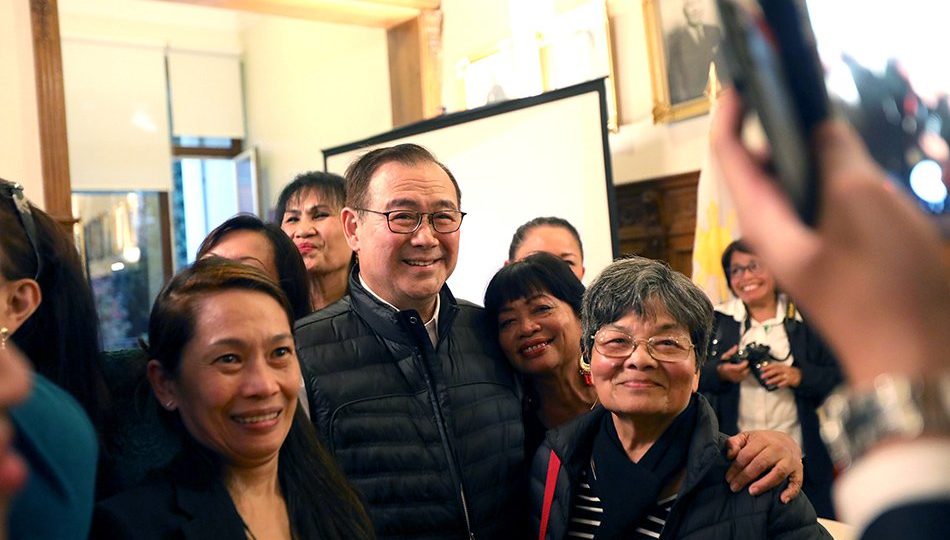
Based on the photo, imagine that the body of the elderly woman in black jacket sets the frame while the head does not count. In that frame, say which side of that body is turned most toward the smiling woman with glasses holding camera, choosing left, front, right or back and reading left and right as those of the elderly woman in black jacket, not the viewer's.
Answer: back

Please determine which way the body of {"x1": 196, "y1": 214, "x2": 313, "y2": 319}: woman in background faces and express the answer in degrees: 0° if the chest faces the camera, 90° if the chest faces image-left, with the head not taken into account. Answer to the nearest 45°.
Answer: approximately 45°

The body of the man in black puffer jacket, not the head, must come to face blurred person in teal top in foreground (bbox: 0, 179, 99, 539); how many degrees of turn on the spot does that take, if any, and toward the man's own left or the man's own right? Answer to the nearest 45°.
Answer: approximately 90° to the man's own right

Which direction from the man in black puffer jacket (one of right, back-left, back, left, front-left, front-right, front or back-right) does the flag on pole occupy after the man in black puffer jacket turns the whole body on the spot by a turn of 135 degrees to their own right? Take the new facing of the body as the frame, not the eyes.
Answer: back-right

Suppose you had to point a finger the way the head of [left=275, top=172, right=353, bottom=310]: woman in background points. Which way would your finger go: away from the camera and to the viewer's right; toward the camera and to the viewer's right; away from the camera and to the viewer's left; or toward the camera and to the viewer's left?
toward the camera and to the viewer's left

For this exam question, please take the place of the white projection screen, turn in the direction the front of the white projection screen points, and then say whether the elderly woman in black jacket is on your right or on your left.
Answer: on your left
